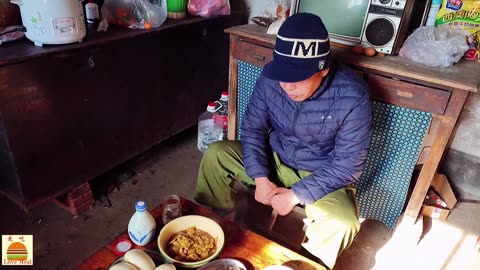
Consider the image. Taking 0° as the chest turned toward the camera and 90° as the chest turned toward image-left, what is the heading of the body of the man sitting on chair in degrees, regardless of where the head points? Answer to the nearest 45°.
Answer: approximately 45°

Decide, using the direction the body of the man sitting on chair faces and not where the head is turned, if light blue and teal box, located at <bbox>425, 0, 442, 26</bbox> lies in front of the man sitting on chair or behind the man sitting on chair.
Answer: behind

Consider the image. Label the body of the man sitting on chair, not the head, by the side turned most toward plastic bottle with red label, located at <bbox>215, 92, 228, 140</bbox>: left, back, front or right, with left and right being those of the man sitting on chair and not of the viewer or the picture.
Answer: right

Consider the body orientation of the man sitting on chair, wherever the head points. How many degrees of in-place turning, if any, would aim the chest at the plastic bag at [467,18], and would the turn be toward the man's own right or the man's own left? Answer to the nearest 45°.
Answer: approximately 180°

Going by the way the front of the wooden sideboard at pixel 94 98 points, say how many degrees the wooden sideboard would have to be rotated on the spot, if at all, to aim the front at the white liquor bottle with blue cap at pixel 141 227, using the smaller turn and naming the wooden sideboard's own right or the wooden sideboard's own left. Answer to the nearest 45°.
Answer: approximately 45° to the wooden sideboard's own right

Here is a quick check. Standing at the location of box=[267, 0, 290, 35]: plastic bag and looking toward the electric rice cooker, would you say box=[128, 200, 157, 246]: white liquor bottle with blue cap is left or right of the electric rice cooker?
left

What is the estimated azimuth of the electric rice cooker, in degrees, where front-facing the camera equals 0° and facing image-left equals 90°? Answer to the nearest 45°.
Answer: approximately 315°

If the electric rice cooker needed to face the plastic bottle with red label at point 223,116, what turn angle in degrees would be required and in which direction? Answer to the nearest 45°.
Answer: approximately 45° to its left

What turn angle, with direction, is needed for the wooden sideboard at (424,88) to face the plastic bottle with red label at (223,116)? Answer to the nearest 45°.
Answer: approximately 45° to its right

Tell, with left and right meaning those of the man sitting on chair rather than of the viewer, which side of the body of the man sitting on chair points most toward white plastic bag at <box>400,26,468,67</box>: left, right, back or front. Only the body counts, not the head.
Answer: back
